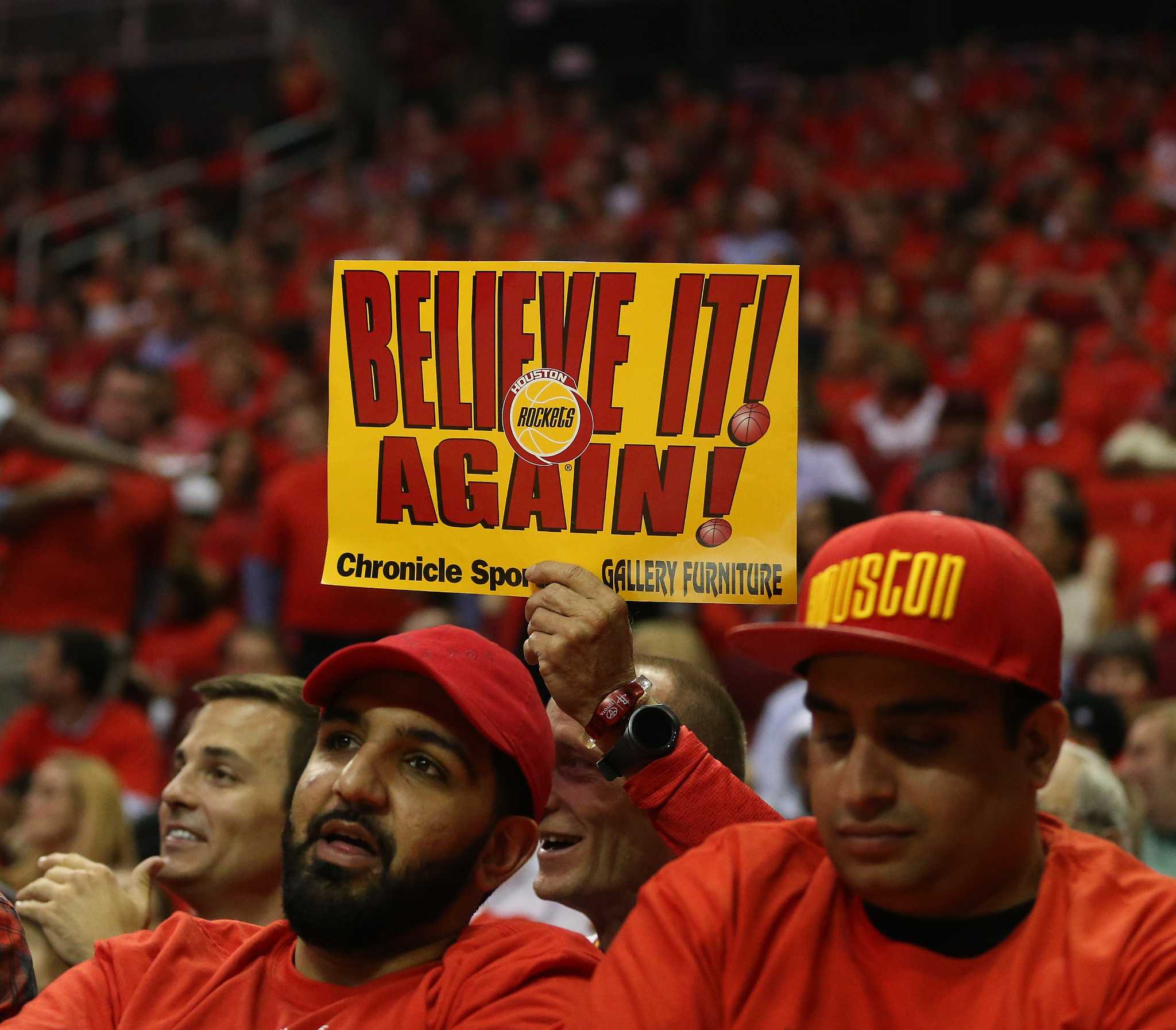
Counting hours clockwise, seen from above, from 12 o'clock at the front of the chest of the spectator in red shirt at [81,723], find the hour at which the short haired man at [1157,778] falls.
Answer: The short haired man is roughly at 9 o'clock from the spectator in red shirt.

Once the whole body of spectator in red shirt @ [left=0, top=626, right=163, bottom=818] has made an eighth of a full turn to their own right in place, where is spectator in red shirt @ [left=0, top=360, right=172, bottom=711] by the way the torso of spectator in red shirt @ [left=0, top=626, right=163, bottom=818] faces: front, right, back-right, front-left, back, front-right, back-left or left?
right

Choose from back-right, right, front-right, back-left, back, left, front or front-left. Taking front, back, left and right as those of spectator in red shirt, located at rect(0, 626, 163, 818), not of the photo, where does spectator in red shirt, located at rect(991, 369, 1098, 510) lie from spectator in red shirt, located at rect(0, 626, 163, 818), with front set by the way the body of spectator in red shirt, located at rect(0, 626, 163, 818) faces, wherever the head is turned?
back-left

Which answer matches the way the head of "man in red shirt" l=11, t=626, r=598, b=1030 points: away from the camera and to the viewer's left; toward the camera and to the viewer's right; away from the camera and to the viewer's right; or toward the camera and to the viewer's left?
toward the camera and to the viewer's left
